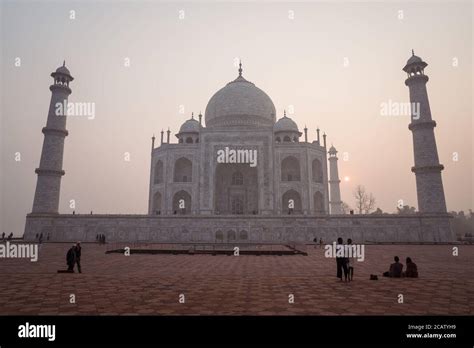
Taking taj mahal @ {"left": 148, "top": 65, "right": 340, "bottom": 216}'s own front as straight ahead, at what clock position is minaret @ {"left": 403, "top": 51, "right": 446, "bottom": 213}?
The minaret is roughly at 10 o'clock from the taj mahal.

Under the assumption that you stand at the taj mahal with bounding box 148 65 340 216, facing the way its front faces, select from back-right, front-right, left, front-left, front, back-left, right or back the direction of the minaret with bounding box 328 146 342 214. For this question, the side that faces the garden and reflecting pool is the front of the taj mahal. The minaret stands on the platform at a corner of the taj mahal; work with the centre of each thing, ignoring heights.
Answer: back-left

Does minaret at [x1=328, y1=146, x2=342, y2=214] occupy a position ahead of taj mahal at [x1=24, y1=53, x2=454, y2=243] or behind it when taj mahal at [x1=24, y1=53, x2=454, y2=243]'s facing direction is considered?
behind

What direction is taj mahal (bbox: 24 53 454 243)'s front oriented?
toward the camera

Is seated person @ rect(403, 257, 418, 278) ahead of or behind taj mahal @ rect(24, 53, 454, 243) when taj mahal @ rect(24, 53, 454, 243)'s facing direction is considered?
ahead

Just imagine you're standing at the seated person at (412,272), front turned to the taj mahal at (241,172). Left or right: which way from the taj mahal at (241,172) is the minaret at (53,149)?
left
